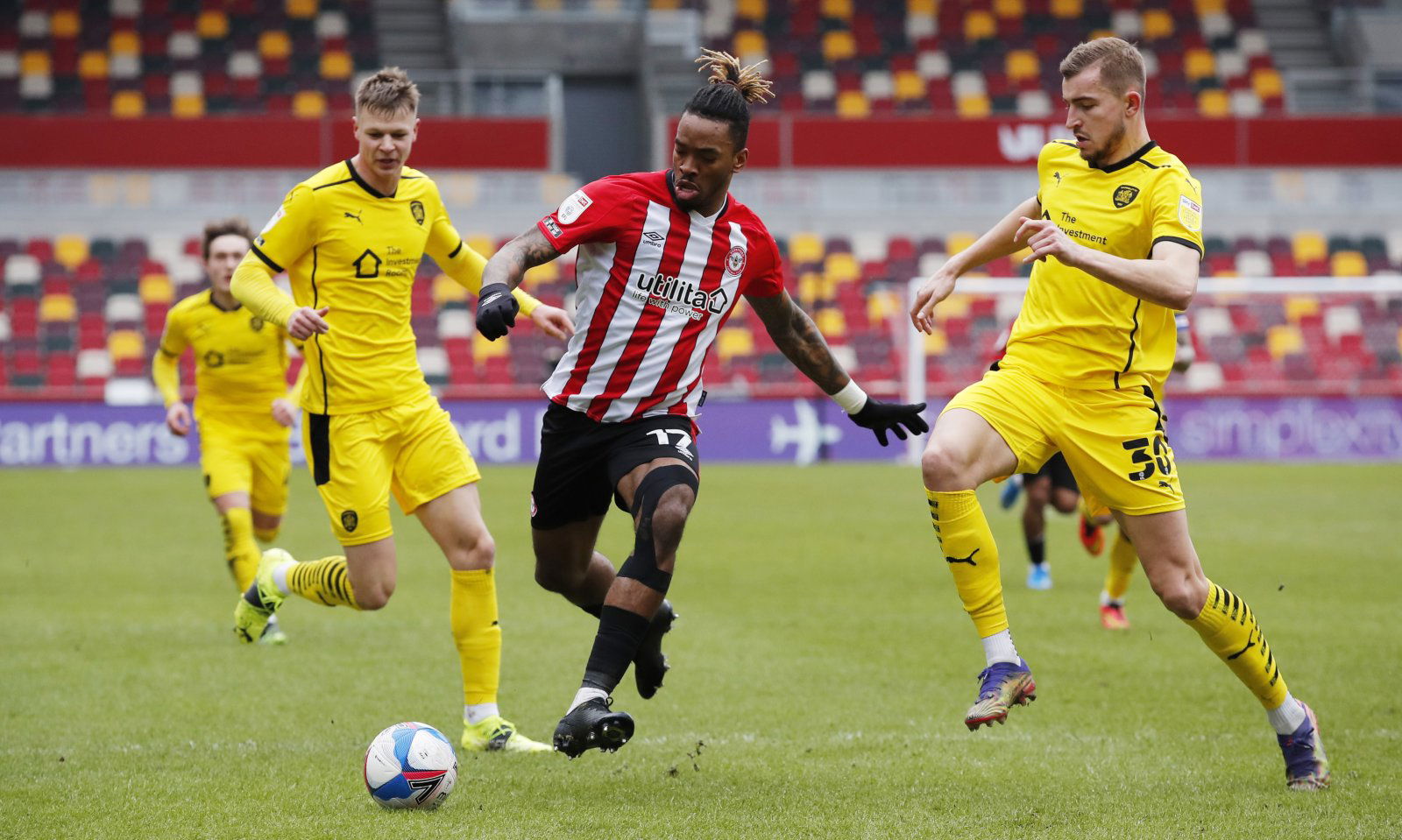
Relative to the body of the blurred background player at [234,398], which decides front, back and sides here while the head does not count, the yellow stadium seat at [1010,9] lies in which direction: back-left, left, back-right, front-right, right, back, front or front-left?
back-left

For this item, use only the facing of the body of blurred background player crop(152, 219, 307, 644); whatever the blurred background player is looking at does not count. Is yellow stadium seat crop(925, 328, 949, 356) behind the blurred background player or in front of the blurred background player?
behind

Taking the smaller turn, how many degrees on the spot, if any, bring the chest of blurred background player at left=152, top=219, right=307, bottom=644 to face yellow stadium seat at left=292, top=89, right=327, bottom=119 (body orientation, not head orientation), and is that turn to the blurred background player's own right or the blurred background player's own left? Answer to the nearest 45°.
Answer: approximately 180°

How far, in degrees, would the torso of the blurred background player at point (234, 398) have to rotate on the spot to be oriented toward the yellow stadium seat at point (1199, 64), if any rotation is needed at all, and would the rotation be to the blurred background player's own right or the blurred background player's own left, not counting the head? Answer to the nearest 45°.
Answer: approximately 135° to the blurred background player's own left

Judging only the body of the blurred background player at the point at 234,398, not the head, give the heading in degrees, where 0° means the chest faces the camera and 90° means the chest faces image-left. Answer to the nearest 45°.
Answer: approximately 0°

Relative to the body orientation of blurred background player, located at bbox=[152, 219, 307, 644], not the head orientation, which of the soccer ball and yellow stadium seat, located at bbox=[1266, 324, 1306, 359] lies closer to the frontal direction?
the soccer ball

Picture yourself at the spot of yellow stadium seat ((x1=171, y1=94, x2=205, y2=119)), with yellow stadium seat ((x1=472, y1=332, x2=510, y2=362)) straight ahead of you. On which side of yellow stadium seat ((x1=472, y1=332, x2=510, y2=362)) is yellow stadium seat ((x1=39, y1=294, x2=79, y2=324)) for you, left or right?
right

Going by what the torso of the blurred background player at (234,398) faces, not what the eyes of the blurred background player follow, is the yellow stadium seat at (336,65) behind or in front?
behind

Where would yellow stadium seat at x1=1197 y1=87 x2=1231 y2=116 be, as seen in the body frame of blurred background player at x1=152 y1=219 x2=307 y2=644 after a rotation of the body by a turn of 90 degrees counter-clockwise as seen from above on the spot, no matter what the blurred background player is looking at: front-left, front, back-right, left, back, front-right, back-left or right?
front-left

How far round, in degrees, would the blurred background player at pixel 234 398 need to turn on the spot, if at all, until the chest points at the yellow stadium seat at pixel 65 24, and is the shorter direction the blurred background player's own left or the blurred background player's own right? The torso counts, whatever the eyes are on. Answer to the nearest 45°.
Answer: approximately 180°

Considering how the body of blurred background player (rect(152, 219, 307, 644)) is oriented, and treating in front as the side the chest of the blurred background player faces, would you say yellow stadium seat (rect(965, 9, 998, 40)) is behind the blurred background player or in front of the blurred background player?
behind

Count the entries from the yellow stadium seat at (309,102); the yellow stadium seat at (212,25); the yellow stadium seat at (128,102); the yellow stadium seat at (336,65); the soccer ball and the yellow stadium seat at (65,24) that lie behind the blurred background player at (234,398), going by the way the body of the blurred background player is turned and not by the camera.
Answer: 5

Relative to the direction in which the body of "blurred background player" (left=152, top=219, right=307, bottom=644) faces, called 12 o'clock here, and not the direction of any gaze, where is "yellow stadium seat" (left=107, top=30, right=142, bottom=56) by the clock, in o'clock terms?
The yellow stadium seat is roughly at 6 o'clock from the blurred background player.

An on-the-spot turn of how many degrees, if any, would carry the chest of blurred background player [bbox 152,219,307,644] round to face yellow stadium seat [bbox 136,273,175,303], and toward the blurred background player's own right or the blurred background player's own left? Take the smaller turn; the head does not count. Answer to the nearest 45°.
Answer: approximately 180°

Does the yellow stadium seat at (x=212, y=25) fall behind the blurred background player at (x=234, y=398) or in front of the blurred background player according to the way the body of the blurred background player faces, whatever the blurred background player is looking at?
behind

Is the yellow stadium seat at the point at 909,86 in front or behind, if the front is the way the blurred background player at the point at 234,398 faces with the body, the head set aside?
behind

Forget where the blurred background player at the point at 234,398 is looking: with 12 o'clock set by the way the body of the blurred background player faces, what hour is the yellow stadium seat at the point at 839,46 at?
The yellow stadium seat is roughly at 7 o'clock from the blurred background player.
